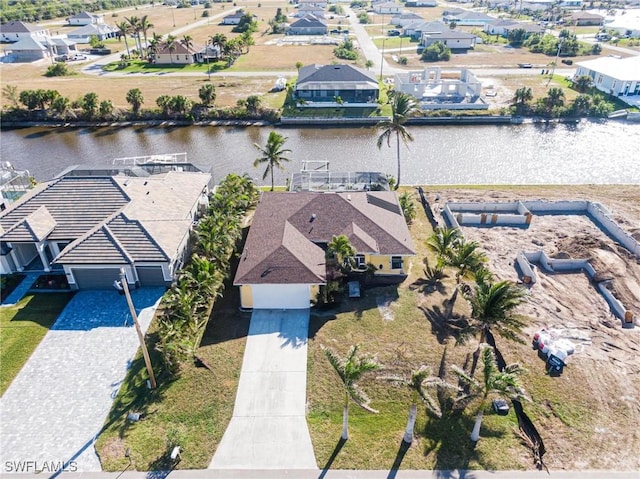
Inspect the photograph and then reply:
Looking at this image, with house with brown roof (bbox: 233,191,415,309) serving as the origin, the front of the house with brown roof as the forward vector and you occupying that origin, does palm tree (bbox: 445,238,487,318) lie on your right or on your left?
on your left

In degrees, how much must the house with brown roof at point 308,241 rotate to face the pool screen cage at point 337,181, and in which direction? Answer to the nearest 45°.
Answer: approximately 180°

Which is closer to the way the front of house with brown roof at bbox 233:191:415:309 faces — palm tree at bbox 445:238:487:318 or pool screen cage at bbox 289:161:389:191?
the palm tree

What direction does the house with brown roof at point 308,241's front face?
toward the camera

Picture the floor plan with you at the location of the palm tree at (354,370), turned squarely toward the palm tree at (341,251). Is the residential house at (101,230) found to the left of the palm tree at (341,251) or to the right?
left

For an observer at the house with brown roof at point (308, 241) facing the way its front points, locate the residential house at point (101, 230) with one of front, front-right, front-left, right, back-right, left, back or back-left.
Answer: right

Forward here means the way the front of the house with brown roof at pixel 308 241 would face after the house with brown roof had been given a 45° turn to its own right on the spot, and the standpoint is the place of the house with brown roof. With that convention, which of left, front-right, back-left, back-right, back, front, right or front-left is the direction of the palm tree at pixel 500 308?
left

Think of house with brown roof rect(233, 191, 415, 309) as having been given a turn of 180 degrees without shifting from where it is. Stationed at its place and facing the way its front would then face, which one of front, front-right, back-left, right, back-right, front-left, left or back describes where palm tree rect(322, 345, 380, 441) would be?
back
